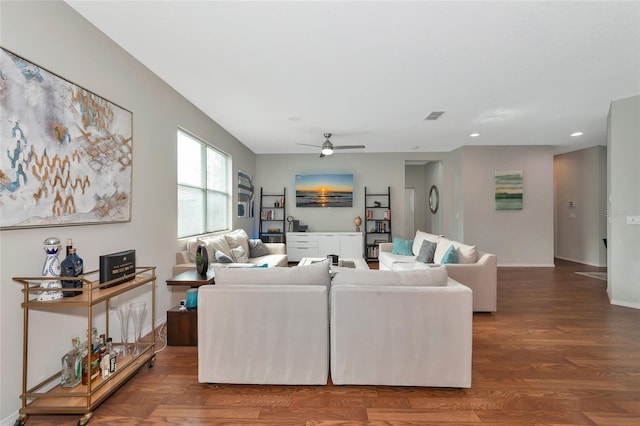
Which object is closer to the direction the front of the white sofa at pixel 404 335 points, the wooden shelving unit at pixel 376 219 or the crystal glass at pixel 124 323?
the wooden shelving unit

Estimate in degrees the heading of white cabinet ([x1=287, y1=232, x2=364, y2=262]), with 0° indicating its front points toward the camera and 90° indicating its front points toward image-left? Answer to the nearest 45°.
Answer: approximately 0°

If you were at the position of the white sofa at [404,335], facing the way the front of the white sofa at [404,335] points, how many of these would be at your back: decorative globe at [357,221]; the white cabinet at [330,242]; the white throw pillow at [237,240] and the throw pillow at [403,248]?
0

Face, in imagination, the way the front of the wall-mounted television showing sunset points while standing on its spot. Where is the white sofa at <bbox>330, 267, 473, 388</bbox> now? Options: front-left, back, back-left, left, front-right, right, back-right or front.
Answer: front

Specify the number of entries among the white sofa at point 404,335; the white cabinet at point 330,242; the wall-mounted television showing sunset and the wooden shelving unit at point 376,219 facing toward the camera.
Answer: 3

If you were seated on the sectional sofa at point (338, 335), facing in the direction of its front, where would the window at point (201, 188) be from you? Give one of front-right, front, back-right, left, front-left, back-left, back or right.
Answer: front-left

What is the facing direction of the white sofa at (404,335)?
away from the camera

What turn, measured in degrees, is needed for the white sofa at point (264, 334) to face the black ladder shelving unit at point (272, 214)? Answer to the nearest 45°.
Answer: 0° — it already faces it

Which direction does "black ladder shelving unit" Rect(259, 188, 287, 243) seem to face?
toward the camera

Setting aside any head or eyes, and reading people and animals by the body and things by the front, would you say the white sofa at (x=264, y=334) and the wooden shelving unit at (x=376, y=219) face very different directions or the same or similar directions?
very different directions

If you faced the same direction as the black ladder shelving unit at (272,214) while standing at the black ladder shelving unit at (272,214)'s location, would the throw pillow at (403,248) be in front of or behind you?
in front

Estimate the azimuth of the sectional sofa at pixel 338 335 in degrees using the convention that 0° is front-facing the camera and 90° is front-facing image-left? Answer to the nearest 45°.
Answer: approximately 180°

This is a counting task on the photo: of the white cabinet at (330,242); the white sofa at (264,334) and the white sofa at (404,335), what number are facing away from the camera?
2

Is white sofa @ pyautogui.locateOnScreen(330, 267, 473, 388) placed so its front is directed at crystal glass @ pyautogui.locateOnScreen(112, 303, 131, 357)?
no

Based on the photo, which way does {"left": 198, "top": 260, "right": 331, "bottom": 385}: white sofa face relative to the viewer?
away from the camera

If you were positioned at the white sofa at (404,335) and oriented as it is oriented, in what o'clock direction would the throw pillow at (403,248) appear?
The throw pillow is roughly at 12 o'clock from the white sofa.

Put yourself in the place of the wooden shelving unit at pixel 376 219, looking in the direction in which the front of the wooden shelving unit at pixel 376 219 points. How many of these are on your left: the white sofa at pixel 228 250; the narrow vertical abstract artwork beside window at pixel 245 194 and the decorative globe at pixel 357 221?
0

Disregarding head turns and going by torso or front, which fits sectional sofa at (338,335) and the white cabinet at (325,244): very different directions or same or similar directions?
very different directions

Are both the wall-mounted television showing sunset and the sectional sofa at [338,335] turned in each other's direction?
yes

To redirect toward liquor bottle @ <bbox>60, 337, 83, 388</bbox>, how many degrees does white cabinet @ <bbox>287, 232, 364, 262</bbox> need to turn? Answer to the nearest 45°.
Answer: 0° — it already faces it

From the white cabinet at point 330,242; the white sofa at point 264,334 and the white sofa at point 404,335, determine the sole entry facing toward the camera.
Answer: the white cabinet

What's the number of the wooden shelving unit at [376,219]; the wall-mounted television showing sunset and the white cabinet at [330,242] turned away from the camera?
0
